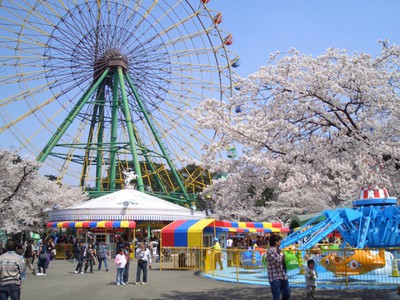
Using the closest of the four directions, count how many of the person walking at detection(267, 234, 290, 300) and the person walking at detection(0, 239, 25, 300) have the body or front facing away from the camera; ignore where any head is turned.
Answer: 1

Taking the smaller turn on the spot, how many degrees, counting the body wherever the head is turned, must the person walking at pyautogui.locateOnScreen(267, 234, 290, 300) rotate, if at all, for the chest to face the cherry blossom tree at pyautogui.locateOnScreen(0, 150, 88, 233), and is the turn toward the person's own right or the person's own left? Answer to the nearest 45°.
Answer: approximately 135° to the person's own left
